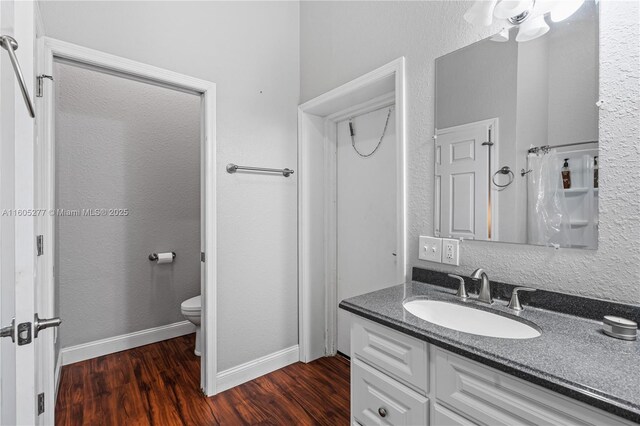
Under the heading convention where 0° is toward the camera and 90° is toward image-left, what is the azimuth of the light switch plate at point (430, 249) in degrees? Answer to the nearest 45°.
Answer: approximately 0°
